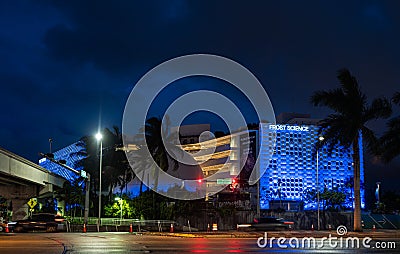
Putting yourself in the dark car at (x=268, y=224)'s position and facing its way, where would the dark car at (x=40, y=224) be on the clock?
the dark car at (x=40, y=224) is roughly at 12 o'clock from the dark car at (x=268, y=224).

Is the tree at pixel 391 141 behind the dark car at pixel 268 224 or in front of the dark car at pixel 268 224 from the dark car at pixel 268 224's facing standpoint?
behind

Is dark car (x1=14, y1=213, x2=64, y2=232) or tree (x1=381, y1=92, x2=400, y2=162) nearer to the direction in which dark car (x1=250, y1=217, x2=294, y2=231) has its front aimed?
the dark car

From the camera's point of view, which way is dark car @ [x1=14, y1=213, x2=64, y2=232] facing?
to the viewer's left

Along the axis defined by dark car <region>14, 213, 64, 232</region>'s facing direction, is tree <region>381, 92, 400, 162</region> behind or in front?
behind

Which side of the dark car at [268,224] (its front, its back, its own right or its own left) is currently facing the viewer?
left

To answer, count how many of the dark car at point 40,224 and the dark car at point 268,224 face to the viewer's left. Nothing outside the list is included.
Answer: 2
